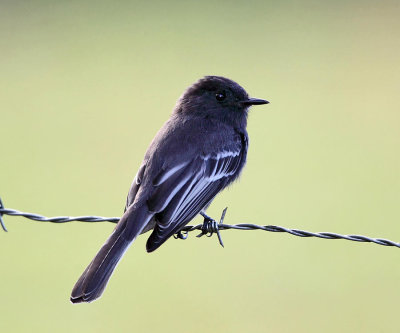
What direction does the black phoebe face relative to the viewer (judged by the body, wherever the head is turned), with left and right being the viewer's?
facing away from the viewer and to the right of the viewer
